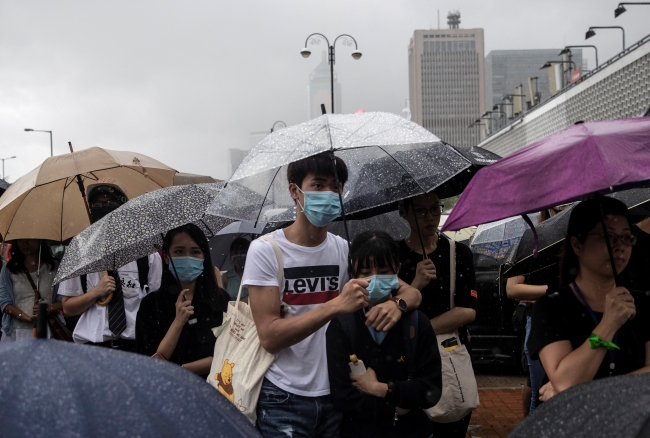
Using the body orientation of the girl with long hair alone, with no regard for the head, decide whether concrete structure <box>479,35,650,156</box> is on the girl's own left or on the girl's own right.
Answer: on the girl's own left

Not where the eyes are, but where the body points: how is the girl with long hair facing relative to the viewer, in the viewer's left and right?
facing the viewer

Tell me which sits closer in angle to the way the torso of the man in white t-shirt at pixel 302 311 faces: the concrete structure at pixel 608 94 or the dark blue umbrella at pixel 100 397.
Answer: the dark blue umbrella

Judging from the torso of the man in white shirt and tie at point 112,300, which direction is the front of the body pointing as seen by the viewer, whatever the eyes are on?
toward the camera
